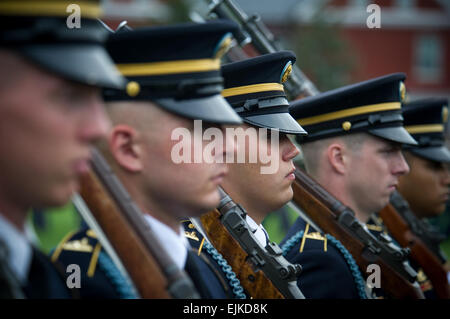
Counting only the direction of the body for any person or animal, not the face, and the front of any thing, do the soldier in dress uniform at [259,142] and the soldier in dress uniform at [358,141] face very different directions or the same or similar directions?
same or similar directions

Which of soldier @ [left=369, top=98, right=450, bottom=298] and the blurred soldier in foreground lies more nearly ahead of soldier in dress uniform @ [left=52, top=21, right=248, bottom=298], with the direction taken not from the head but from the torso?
the soldier

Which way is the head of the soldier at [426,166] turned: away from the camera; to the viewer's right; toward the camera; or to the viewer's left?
to the viewer's right

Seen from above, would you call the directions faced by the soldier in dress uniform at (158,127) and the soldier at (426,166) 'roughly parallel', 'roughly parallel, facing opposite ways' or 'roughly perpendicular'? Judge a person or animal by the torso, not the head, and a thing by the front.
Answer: roughly parallel

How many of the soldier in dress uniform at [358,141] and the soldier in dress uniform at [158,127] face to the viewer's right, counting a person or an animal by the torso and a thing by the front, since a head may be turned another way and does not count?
2

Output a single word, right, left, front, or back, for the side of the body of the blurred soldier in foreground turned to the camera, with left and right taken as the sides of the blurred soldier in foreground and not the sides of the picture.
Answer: right

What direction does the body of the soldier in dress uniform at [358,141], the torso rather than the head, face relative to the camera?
to the viewer's right

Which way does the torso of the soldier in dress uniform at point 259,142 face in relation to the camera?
to the viewer's right

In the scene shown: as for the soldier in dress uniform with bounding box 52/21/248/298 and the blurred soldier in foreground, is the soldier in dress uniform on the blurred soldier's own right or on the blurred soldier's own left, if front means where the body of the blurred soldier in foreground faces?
on the blurred soldier's own left

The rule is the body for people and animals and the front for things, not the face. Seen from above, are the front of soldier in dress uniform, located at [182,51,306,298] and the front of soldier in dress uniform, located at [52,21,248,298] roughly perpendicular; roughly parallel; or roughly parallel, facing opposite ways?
roughly parallel
